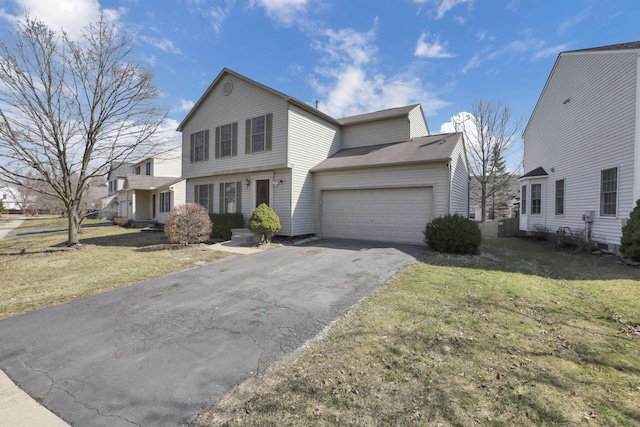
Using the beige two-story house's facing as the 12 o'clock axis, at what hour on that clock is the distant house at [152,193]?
The distant house is roughly at 3 o'clock from the beige two-story house.

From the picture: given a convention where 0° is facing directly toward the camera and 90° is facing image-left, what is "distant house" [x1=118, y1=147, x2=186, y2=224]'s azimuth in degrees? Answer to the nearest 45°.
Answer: approximately 45°

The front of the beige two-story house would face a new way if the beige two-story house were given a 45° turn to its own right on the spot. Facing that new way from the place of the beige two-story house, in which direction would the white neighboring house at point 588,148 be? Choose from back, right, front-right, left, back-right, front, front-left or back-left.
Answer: back

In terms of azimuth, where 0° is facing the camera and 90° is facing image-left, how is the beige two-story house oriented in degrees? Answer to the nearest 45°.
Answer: approximately 45°

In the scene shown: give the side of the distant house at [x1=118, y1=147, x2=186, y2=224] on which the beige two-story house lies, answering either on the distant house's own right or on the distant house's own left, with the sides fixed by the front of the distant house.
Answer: on the distant house's own left

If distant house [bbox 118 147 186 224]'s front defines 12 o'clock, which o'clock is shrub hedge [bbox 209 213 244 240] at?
The shrub hedge is roughly at 10 o'clock from the distant house.
